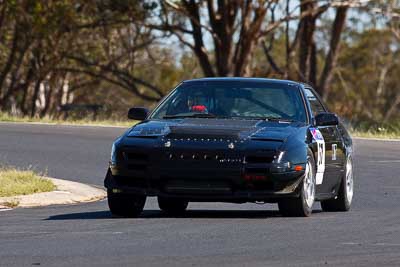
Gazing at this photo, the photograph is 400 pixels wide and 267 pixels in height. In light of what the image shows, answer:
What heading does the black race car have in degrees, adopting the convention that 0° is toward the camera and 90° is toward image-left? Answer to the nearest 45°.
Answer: approximately 0°
